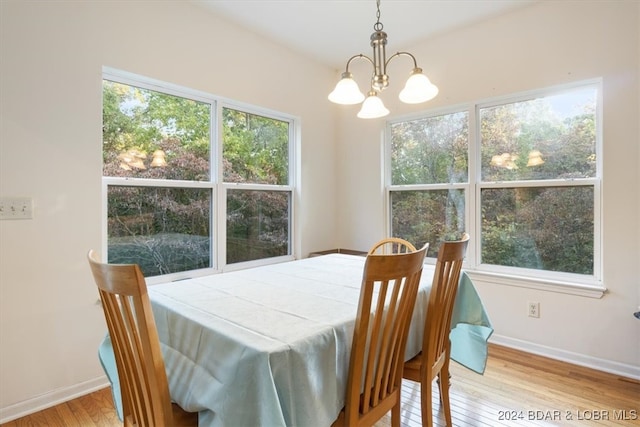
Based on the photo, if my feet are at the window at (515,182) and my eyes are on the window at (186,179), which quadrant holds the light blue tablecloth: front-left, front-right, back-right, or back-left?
front-left

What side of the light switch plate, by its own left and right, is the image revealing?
front

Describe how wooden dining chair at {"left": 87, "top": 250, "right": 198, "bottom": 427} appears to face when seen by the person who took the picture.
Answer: facing away from the viewer and to the right of the viewer

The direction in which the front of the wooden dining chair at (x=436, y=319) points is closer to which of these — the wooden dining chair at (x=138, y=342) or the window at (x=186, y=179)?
the window

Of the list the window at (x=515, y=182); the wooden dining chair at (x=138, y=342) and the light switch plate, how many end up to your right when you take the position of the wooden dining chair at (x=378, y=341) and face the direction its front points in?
1

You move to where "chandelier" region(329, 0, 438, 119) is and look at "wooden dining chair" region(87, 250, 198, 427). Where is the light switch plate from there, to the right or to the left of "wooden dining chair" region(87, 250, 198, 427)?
right

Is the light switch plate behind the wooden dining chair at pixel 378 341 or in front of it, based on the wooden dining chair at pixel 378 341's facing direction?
in front

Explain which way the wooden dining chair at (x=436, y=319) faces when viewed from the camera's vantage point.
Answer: facing away from the viewer and to the left of the viewer

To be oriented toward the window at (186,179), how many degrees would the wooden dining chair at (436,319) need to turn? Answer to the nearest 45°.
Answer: approximately 45° to its left

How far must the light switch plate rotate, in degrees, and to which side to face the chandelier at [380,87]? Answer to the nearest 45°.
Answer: approximately 45° to its left
